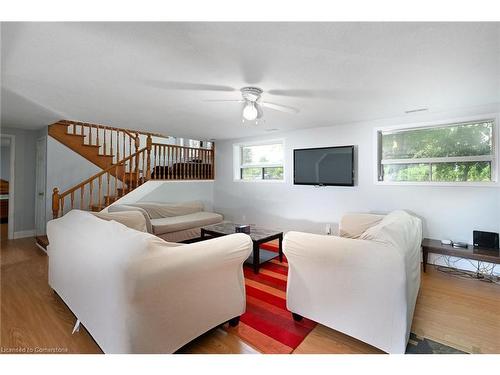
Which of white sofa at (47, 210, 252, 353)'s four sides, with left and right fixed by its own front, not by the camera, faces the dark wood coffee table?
front

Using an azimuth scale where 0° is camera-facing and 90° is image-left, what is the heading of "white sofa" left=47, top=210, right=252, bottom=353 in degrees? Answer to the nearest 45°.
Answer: approximately 225°

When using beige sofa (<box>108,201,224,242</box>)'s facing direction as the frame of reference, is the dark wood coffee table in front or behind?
in front

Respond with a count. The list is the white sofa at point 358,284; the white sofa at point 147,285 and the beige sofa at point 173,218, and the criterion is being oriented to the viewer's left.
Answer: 1

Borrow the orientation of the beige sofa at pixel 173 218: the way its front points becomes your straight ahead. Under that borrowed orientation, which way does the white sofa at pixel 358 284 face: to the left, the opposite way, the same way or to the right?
the opposite way

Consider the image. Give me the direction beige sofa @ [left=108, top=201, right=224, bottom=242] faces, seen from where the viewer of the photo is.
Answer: facing the viewer and to the right of the viewer

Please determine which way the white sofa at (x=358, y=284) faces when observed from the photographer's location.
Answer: facing to the left of the viewer

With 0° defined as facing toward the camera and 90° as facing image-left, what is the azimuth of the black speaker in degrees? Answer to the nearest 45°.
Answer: approximately 45°
